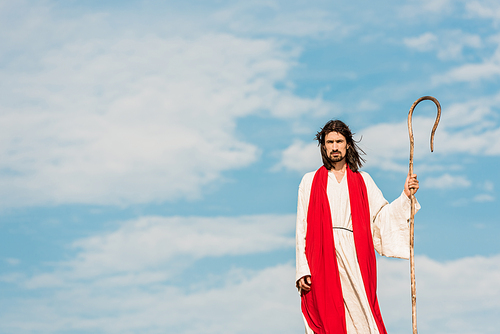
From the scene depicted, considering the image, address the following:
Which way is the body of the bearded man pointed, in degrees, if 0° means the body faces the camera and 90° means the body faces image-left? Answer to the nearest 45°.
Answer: approximately 0°
